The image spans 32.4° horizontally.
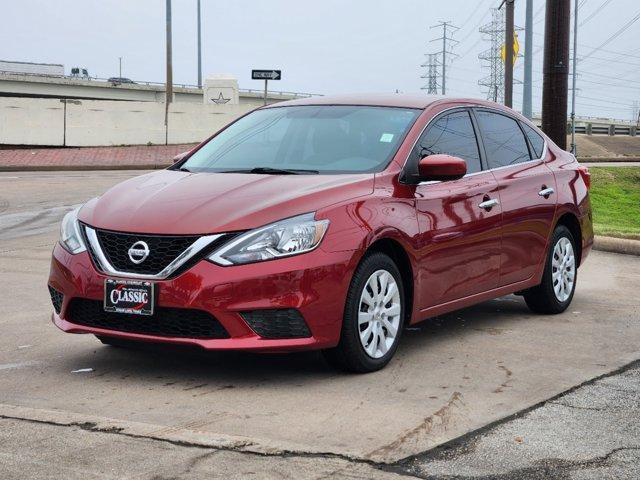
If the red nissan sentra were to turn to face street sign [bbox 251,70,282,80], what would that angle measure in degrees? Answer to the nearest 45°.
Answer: approximately 135° to its right

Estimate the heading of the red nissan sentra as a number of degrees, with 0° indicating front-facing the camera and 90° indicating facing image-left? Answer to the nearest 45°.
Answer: approximately 45°

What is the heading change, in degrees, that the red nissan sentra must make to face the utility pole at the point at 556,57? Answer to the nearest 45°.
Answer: approximately 135° to its right

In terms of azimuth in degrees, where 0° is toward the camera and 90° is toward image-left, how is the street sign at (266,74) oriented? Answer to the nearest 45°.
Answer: approximately 0°

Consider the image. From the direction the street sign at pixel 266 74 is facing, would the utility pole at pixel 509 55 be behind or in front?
behind

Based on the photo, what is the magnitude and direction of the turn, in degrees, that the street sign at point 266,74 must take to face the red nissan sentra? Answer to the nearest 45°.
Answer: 0° — it already faces it

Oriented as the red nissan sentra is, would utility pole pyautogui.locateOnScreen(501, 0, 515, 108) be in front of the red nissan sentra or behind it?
behind

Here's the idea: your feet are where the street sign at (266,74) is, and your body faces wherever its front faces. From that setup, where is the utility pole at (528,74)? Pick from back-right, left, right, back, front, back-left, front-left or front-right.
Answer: back-left

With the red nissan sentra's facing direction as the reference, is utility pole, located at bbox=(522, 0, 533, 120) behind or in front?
behind

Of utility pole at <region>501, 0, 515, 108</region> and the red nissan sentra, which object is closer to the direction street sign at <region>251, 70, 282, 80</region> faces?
the red nissan sentra
